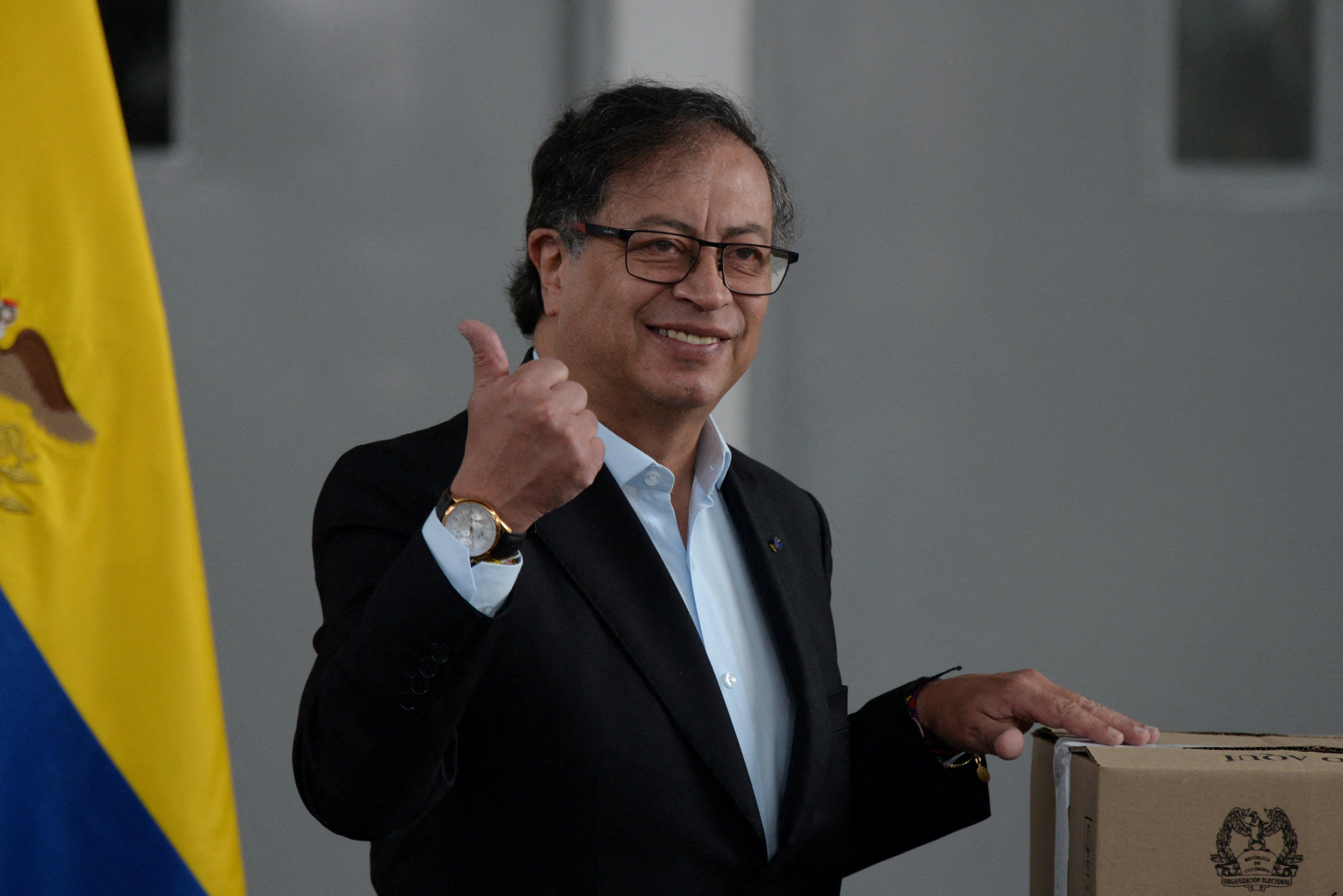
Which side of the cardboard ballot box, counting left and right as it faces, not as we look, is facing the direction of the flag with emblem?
right

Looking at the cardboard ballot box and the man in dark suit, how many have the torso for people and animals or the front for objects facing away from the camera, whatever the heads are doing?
0

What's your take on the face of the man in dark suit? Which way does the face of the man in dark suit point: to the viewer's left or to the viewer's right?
to the viewer's right

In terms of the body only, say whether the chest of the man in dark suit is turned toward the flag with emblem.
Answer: no

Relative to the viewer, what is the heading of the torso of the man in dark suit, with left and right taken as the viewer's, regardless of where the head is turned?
facing the viewer and to the right of the viewer

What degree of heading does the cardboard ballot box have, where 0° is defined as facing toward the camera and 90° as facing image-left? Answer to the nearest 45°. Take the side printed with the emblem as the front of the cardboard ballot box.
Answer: approximately 0°
